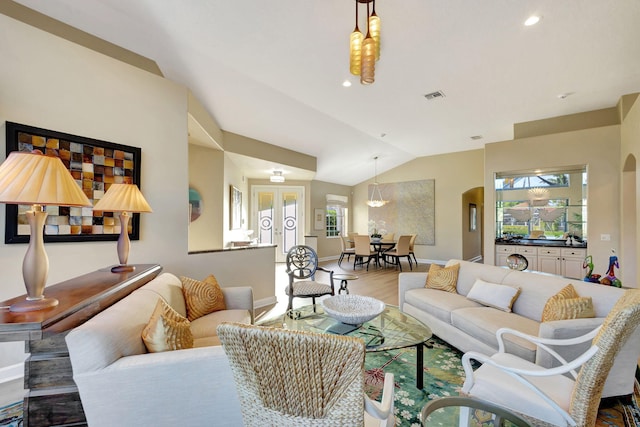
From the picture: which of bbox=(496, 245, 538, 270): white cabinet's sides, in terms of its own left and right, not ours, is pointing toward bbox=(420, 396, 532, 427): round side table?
front

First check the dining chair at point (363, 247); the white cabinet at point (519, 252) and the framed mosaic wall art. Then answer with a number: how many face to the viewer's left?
0

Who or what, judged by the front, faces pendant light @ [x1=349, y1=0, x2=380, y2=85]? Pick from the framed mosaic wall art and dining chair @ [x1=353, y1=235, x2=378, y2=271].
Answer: the framed mosaic wall art

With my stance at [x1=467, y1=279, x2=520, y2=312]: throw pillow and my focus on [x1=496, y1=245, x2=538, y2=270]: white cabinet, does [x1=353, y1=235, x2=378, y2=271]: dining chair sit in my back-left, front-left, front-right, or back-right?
front-left

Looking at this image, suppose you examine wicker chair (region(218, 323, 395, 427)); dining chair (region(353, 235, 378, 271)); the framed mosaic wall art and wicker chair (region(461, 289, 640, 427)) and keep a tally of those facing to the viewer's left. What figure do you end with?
1

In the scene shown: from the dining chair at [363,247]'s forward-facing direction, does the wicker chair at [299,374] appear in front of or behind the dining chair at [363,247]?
behind

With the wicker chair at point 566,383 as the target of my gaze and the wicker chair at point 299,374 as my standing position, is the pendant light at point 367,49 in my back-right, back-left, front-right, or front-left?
front-left

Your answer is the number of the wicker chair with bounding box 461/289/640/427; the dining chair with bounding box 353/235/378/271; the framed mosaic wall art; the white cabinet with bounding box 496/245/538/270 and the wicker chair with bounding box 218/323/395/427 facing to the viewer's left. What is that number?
1

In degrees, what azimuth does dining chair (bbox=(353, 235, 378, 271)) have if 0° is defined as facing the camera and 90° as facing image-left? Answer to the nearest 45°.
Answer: approximately 225°

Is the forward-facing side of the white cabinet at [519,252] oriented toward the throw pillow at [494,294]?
yes

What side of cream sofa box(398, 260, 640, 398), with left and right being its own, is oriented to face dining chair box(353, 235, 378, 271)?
right

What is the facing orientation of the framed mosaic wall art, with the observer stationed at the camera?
facing the viewer and to the right of the viewer

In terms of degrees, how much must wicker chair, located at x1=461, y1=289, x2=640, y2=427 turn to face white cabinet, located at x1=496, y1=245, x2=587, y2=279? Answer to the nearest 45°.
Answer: approximately 90° to its right

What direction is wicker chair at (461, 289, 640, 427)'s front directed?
to the viewer's left

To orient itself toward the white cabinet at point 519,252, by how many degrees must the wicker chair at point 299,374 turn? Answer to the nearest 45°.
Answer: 0° — it already faces it

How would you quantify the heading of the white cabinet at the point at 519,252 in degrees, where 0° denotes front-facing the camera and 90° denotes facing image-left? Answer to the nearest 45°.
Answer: approximately 0°

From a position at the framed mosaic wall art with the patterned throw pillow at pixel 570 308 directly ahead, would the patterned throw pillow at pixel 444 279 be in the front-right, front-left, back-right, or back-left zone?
front-left
